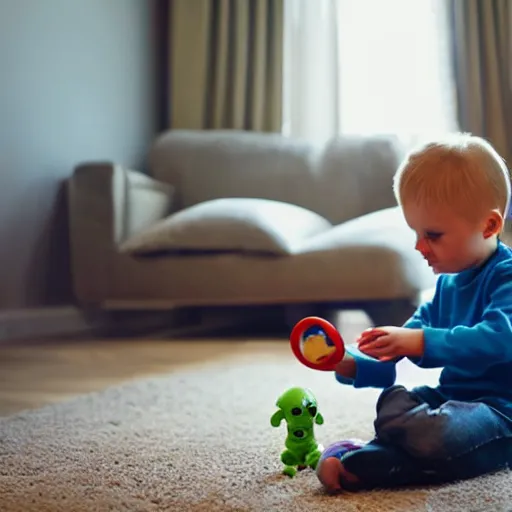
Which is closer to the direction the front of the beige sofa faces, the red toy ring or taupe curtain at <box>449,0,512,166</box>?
the red toy ring

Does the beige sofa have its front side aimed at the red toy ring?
yes

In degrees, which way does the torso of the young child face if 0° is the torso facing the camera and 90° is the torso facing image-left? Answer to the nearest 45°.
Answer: approximately 90°

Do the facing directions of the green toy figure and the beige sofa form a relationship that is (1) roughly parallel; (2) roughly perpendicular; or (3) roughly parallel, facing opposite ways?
roughly parallel

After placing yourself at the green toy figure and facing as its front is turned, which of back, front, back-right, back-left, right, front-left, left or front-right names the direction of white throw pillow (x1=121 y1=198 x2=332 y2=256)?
back

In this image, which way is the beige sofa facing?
toward the camera

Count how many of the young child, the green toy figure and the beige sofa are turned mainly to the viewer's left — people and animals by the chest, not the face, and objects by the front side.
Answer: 1

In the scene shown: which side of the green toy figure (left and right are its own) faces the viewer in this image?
front

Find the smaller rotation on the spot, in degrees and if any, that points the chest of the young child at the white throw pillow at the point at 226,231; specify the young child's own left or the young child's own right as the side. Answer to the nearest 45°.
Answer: approximately 90° to the young child's own right

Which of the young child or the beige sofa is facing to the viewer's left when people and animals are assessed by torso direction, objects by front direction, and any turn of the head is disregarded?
the young child

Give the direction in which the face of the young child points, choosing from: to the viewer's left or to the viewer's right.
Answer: to the viewer's left

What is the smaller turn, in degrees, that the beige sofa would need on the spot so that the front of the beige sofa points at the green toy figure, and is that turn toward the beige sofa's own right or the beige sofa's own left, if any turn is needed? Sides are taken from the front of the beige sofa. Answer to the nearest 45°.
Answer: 0° — it already faces it
